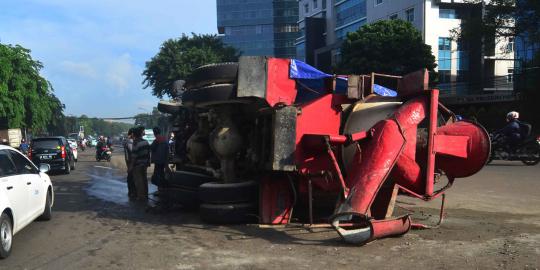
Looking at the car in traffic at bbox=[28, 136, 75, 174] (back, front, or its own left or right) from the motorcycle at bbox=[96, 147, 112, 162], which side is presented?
front

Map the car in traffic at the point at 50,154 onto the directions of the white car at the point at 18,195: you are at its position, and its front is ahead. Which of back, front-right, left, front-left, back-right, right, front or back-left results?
front-left

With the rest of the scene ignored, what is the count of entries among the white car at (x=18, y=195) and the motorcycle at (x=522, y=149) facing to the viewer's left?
1

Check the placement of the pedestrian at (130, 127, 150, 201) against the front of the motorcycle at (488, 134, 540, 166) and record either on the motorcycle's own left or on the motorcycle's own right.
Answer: on the motorcycle's own left

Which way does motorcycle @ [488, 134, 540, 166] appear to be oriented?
to the viewer's left

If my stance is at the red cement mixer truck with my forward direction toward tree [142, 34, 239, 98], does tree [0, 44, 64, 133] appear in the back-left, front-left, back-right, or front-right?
front-left

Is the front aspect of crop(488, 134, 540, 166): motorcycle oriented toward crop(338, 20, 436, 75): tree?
no

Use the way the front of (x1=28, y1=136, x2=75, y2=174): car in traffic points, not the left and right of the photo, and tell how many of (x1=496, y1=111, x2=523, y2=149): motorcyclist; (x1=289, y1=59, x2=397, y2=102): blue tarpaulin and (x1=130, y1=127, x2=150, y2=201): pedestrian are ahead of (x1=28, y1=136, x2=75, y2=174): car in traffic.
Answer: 0

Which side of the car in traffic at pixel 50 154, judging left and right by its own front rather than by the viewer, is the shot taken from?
back

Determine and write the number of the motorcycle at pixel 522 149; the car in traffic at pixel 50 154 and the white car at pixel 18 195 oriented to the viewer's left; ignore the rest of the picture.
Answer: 1

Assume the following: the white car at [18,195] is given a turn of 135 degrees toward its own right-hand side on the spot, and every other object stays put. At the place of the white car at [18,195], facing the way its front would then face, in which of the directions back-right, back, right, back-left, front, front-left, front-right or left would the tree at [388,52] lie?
back-left

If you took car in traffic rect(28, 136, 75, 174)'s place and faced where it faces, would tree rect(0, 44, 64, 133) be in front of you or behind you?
in front

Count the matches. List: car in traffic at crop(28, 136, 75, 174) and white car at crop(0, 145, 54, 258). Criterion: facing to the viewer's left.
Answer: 0

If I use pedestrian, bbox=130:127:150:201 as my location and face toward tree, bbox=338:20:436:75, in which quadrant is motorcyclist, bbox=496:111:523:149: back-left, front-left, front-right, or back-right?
front-right
